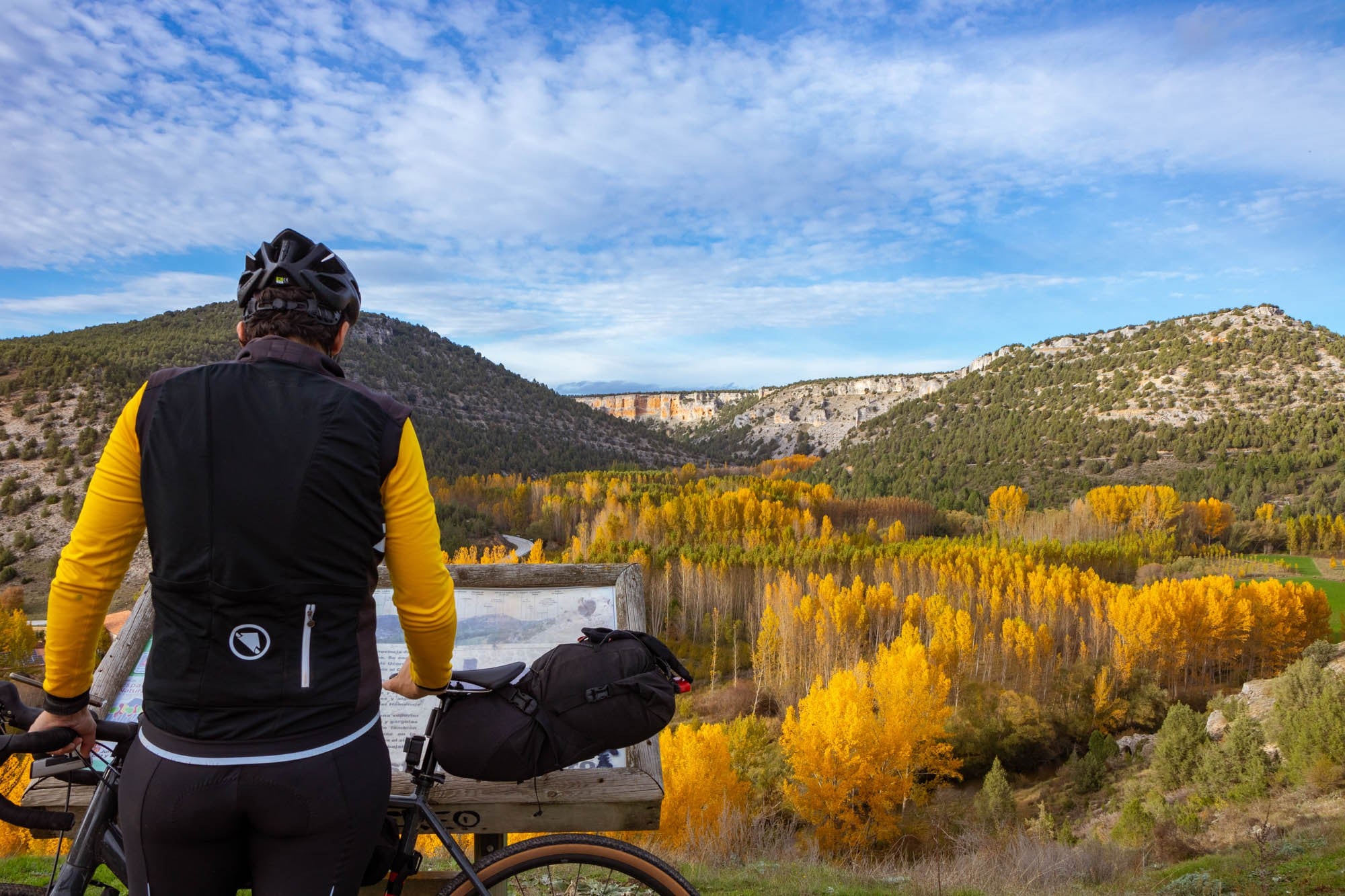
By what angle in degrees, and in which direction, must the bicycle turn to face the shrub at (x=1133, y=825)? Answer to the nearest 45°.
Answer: approximately 135° to its right

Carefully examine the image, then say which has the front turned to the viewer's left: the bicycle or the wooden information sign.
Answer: the bicycle

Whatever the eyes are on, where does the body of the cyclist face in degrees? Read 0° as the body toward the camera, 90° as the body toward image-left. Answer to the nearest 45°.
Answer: approximately 180°

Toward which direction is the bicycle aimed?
to the viewer's left

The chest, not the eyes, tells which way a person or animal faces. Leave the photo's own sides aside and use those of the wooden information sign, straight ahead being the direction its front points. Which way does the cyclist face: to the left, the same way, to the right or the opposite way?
the opposite way

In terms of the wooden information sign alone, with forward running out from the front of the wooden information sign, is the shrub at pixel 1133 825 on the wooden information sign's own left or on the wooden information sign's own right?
on the wooden information sign's own left

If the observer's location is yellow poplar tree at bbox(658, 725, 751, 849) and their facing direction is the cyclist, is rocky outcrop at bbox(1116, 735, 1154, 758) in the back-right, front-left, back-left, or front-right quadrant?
back-left

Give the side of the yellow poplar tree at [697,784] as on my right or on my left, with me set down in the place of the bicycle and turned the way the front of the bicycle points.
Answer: on my right

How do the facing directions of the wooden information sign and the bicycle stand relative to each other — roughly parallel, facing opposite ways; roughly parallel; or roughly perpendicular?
roughly perpendicular

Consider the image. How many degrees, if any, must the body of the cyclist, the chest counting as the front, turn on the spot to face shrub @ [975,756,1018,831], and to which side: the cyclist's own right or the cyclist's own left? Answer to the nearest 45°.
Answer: approximately 45° to the cyclist's own right

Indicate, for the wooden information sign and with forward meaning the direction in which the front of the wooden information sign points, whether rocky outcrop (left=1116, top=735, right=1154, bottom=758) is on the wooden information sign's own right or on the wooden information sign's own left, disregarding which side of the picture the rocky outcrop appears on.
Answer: on the wooden information sign's own left

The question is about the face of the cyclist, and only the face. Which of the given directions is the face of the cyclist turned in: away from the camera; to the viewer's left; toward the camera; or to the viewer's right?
away from the camera

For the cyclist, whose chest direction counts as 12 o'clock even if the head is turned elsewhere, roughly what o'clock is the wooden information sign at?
The wooden information sign is roughly at 1 o'clock from the cyclist.
